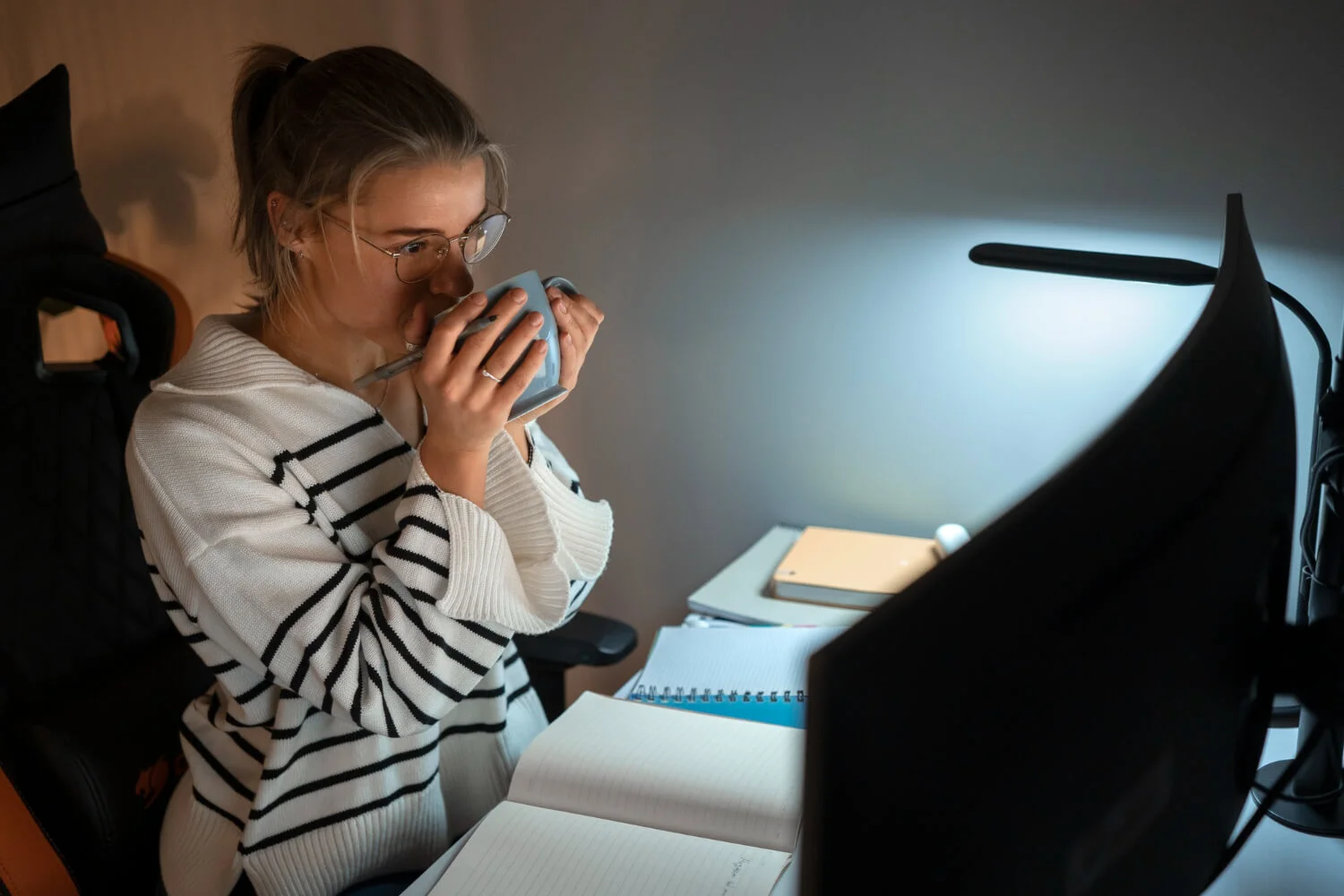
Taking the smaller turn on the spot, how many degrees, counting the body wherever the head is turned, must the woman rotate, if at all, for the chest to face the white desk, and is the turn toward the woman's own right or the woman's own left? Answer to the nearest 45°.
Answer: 0° — they already face it

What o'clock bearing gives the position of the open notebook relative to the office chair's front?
The open notebook is roughly at 12 o'clock from the office chair.

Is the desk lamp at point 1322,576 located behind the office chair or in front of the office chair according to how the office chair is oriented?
in front

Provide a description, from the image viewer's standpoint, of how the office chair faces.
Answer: facing the viewer and to the right of the viewer

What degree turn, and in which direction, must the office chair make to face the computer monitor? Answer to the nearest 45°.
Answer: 0° — it already faces it

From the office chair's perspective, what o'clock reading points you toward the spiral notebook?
The spiral notebook is roughly at 11 o'clock from the office chair.

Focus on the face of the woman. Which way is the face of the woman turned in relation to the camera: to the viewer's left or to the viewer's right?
to the viewer's right
